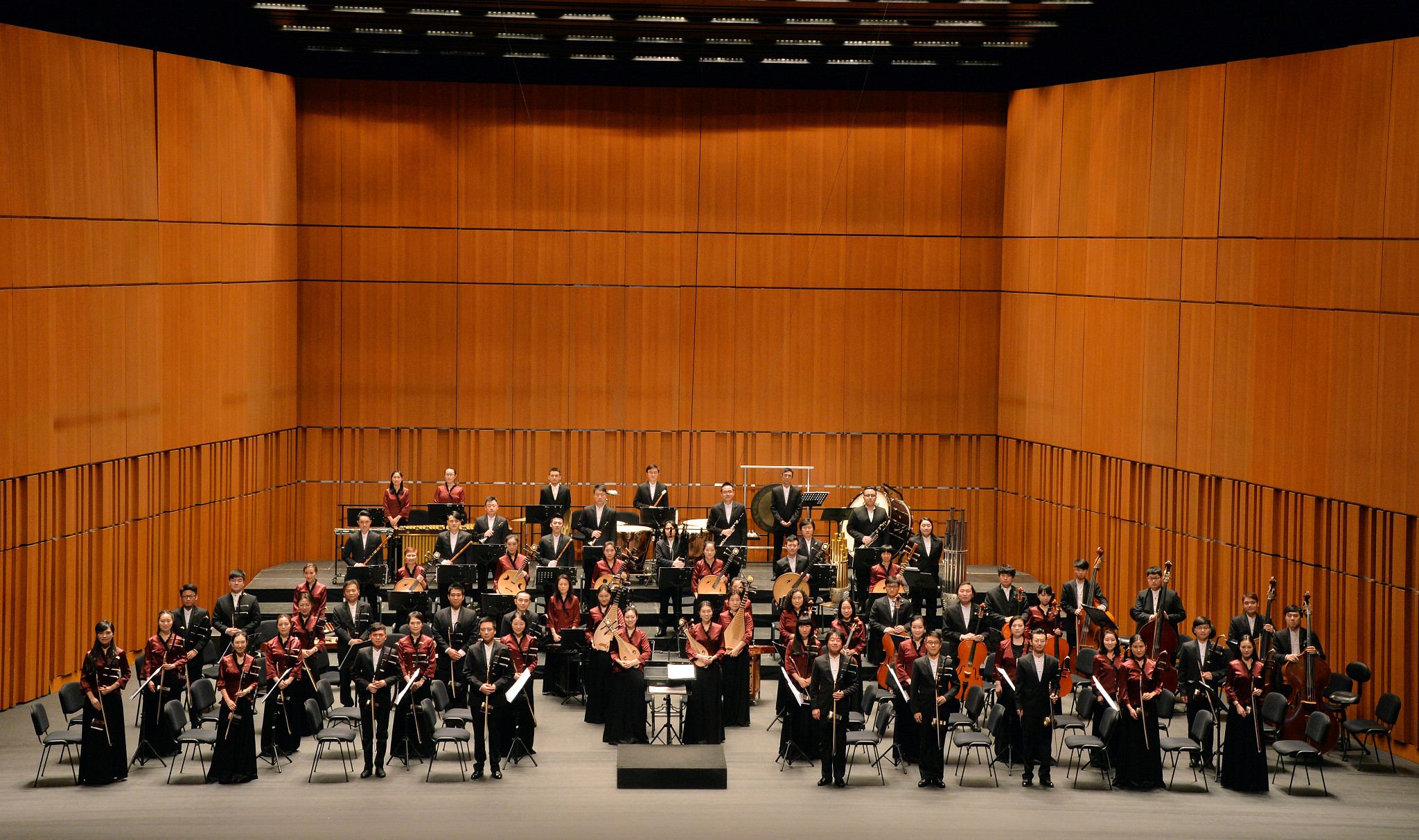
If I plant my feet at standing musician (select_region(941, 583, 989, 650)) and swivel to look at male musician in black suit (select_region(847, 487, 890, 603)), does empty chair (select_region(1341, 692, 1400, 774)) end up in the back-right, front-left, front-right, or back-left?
back-right

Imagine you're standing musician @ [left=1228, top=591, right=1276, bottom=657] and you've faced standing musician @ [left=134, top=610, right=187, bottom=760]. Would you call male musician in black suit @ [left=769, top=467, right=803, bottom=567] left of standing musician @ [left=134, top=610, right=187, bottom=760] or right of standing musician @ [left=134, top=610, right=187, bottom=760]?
right

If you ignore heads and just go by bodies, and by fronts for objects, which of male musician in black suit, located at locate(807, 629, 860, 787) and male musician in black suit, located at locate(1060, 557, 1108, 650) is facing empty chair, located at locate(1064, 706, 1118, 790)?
male musician in black suit, located at locate(1060, 557, 1108, 650)

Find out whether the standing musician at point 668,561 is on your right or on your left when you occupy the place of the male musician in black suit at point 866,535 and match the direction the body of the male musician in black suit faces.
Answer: on your right

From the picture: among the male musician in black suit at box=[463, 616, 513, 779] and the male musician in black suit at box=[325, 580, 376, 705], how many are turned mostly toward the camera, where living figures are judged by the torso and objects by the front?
2

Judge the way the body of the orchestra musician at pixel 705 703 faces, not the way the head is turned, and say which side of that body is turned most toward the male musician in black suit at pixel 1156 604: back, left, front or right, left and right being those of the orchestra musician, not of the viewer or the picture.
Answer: left

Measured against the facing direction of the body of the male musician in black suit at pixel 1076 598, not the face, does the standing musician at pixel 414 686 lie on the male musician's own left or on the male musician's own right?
on the male musician's own right

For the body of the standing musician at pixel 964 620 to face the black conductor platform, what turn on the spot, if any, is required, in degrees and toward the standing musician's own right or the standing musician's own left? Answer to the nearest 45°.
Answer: approximately 45° to the standing musician's own right

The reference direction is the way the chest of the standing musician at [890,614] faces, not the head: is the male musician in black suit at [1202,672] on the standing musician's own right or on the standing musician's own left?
on the standing musician's own left
